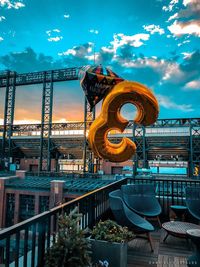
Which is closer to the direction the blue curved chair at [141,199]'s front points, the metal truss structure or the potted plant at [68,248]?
the potted plant

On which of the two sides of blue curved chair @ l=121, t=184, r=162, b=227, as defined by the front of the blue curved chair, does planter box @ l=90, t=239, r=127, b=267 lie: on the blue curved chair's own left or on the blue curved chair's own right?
on the blue curved chair's own right

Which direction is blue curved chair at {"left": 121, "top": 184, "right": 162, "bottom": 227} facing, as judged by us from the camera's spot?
facing the viewer and to the right of the viewer

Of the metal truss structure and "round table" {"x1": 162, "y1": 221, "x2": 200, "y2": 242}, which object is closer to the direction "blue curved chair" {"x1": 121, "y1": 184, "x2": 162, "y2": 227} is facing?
the round table

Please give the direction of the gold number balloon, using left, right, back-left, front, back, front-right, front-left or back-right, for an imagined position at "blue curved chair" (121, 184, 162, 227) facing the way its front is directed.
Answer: front-right

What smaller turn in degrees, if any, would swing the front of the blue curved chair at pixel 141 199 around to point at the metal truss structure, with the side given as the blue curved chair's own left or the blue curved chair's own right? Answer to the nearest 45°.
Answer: approximately 180°

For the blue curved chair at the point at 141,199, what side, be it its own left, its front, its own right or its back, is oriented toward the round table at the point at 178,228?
front

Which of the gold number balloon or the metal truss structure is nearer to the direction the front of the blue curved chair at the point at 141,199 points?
the gold number balloon
